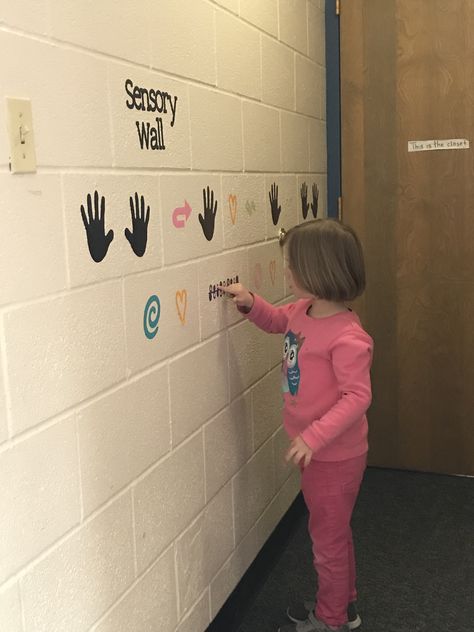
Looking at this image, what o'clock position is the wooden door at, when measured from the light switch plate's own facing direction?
The wooden door is roughly at 9 o'clock from the light switch plate.

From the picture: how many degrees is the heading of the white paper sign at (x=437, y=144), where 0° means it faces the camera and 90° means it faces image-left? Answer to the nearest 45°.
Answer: approximately 0°

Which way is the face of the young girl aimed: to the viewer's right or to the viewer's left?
to the viewer's left

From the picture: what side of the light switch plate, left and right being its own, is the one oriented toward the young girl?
left

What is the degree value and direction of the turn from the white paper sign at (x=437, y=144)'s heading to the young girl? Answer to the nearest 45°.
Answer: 0° — it already faces them

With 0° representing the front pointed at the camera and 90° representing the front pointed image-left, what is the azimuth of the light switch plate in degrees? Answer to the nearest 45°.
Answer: approximately 315°
